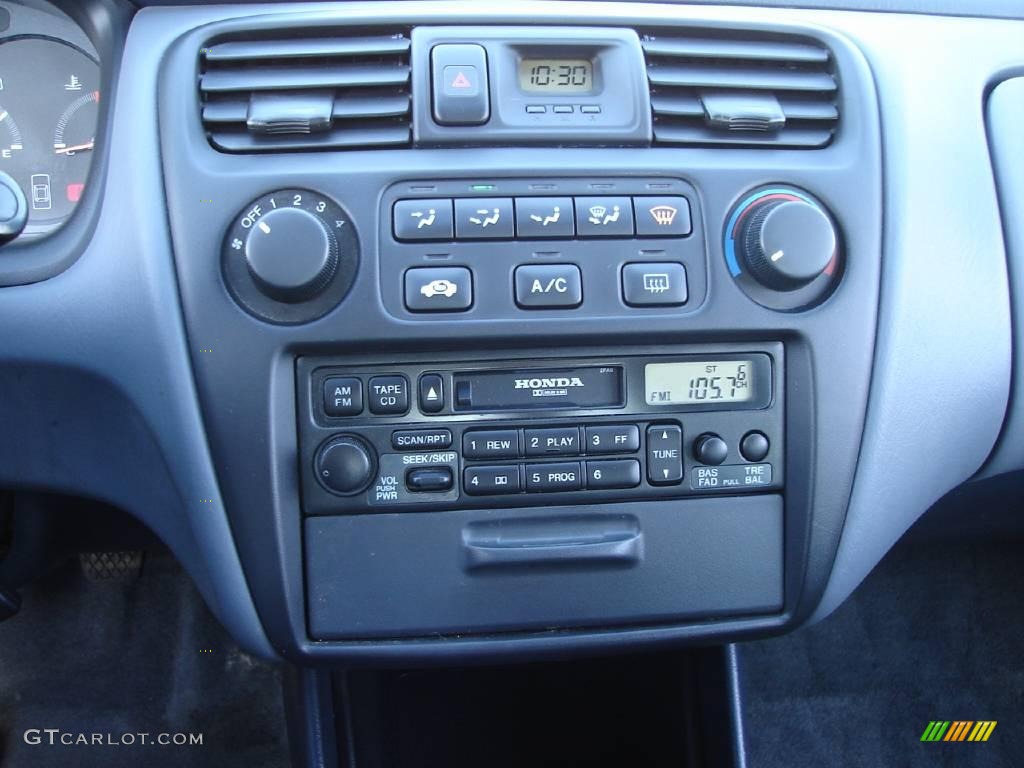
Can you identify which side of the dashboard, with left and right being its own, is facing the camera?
front
